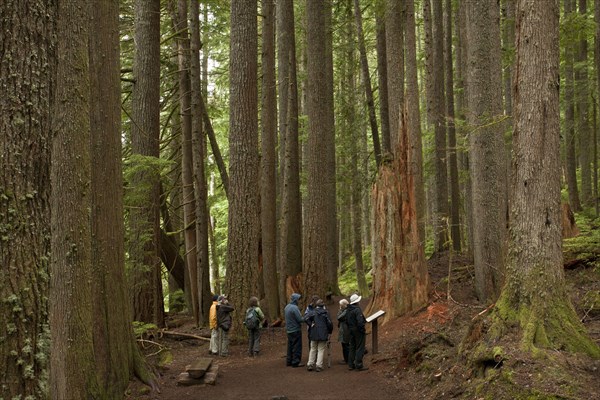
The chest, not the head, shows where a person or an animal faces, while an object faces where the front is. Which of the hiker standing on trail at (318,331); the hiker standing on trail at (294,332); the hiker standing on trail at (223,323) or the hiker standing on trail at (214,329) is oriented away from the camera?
the hiker standing on trail at (318,331)

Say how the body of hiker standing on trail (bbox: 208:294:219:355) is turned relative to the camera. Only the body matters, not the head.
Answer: to the viewer's right

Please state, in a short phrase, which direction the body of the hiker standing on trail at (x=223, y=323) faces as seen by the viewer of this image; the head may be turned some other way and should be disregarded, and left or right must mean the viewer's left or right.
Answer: facing the viewer and to the right of the viewer

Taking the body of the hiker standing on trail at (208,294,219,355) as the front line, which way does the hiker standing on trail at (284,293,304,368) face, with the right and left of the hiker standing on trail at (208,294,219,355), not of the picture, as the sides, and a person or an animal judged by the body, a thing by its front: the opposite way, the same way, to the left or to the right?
the same way

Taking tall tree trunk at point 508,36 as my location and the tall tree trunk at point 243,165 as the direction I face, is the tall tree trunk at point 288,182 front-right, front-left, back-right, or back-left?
front-right

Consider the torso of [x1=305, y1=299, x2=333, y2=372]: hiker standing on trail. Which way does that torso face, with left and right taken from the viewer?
facing away from the viewer

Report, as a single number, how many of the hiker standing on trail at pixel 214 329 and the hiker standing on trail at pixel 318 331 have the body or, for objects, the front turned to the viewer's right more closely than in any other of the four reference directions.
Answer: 1

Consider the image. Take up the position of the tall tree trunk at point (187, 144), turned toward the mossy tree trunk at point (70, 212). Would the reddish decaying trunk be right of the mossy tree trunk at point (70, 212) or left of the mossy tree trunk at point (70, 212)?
left

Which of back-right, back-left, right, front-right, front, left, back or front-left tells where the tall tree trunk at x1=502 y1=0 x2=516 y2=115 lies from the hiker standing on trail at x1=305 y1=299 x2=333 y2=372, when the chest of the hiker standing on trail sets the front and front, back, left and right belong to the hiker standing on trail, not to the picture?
front-right

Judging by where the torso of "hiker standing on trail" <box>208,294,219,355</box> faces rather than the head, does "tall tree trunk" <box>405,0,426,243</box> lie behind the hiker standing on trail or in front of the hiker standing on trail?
in front

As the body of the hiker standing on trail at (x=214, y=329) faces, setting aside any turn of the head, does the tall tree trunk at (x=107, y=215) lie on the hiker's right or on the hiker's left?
on the hiker's right

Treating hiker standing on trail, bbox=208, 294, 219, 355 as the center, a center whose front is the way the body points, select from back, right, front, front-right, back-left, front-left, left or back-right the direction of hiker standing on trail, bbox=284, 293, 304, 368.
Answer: front-right

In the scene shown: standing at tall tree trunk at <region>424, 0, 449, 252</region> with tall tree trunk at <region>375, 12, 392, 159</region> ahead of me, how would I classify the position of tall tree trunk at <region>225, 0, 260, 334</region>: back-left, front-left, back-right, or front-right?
front-left
